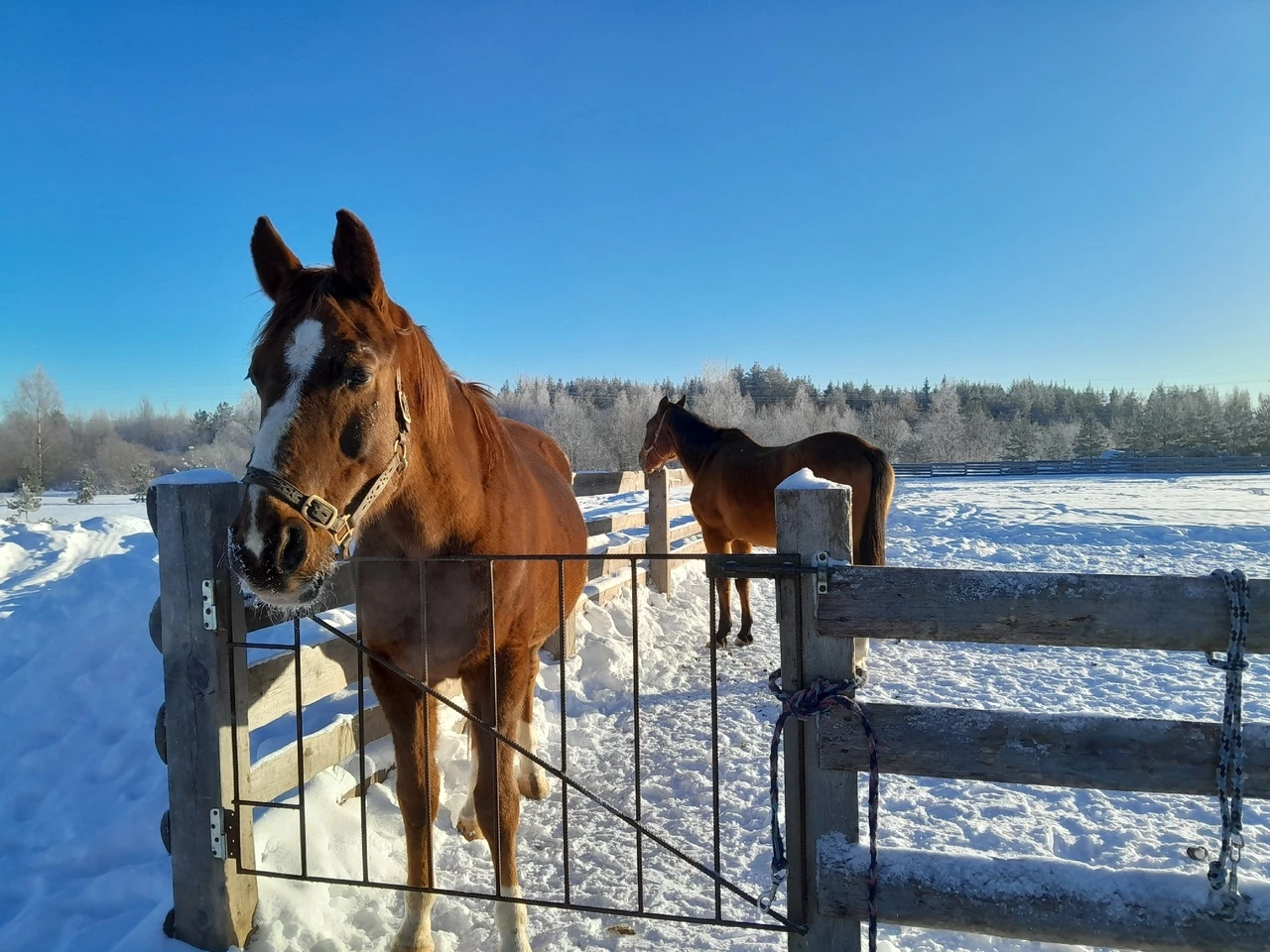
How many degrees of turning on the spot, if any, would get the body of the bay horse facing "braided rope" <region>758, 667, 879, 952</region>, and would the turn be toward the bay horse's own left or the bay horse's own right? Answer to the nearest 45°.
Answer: approximately 90° to the bay horse's own left

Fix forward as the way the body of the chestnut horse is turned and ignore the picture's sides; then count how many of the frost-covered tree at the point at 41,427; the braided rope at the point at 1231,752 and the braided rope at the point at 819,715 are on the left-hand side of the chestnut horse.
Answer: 2

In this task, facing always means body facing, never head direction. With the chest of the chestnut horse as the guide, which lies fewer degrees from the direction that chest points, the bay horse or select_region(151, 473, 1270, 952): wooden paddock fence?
the wooden paddock fence

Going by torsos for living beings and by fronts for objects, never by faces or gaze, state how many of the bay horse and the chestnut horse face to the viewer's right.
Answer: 0

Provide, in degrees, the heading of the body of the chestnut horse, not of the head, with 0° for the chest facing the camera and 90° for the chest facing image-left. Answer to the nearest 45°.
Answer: approximately 45°

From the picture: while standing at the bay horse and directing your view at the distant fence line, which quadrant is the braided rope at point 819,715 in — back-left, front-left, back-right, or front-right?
back-right

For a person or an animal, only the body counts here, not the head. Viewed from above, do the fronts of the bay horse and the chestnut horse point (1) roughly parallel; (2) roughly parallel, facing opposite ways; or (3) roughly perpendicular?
roughly perpendicular

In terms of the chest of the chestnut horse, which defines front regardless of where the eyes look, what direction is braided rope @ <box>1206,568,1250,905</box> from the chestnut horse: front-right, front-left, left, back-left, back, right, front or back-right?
left

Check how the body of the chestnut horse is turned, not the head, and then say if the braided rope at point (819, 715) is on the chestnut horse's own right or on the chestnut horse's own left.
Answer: on the chestnut horse's own left

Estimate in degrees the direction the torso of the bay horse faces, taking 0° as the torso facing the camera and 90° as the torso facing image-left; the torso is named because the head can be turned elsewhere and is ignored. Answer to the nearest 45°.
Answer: approximately 90°

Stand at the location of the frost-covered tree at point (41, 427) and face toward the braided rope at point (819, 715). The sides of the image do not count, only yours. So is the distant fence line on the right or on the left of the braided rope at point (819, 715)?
left

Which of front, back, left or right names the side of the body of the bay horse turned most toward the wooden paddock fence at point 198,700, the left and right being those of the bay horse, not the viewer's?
left
